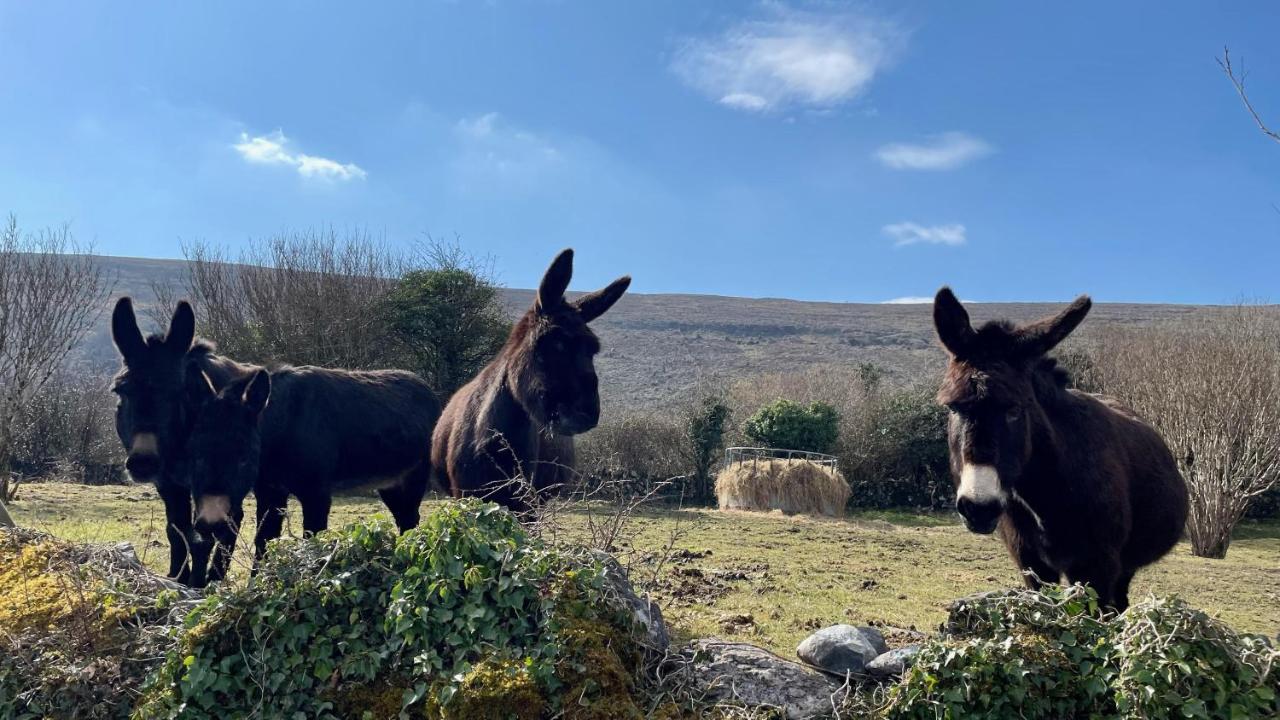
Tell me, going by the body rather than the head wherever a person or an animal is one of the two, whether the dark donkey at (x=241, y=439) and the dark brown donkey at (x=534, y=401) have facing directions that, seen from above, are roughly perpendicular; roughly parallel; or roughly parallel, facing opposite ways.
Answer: roughly perpendicular

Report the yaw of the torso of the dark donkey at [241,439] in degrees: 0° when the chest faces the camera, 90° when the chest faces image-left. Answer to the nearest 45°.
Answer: approximately 45°

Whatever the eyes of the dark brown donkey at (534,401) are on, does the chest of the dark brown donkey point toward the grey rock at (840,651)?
yes

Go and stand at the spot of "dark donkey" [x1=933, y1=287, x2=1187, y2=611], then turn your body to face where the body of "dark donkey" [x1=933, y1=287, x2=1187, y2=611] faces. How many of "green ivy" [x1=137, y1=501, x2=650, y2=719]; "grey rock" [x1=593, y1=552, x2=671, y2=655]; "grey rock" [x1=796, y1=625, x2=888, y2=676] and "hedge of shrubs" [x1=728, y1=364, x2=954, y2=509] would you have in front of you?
3

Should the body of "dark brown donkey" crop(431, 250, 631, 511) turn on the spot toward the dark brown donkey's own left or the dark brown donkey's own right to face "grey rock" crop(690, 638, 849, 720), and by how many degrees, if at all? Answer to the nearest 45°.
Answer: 0° — it already faces it

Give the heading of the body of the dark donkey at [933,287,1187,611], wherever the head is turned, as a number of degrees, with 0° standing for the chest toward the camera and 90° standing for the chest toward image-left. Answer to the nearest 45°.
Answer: approximately 45°

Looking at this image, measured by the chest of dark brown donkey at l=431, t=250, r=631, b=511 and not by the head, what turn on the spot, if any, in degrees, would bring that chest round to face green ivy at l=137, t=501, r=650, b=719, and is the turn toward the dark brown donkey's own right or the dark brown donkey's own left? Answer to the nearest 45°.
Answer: approximately 45° to the dark brown donkey's own right

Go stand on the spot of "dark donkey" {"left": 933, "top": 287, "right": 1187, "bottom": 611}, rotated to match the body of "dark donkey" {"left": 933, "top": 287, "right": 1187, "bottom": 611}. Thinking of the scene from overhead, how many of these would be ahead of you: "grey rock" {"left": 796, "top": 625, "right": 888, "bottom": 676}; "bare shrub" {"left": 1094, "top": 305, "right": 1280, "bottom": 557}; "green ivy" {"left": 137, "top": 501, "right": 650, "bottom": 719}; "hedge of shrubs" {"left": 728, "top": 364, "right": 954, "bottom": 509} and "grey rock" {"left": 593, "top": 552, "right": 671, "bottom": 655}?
3

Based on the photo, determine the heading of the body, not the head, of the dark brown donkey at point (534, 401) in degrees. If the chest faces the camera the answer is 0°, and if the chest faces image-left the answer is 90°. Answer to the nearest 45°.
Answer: approximately 315°

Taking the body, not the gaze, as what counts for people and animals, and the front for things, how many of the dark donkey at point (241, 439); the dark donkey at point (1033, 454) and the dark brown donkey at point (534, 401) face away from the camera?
0

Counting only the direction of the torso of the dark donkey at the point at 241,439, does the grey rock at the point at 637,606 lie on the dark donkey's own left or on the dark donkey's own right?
on the dark donkey's own left

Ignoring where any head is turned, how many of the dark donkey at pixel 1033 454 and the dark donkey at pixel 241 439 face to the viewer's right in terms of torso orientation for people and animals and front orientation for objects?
0

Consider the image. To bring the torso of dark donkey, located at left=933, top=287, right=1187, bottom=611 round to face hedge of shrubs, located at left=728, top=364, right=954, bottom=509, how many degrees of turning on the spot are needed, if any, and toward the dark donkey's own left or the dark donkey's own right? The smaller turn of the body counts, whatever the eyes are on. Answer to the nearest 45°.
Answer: approximately 135° to the dark donkey's own right

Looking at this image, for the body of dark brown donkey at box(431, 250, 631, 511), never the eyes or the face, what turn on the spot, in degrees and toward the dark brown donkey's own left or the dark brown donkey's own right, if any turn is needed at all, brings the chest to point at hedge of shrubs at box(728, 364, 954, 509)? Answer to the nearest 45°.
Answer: approximately 90° to the dark brown donkey's own left
